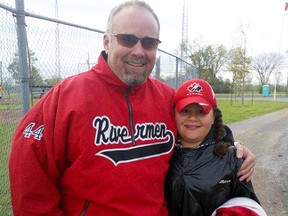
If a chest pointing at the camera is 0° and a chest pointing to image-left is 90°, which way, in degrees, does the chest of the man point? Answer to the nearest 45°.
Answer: approximately 315°

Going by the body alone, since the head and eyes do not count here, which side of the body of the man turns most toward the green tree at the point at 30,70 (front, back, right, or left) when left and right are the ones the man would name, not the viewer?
back
